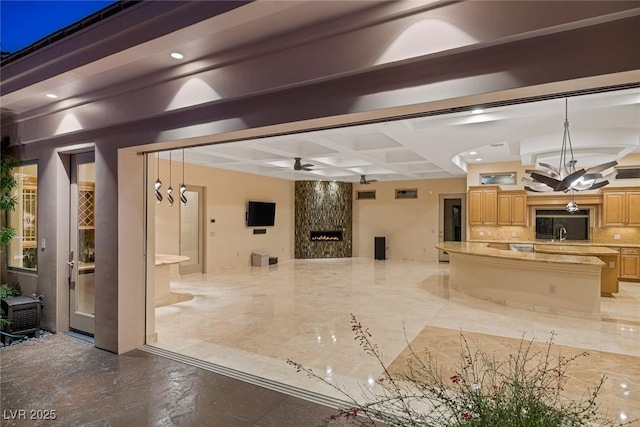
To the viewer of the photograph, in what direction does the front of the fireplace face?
facing the viewer

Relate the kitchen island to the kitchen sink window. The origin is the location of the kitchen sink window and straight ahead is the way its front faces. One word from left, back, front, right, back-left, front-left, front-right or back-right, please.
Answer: front

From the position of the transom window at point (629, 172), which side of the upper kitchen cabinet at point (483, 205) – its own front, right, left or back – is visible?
left

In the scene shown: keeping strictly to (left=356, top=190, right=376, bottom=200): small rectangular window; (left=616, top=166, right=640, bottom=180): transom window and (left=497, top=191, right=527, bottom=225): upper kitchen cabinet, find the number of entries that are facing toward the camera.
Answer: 3

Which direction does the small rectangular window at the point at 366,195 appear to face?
toward the camera

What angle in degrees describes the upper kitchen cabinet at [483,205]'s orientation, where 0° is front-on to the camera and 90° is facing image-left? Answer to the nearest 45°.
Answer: approximately 0°

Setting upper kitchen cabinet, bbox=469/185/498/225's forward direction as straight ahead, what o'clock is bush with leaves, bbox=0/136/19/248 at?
The bush with leaves is roughly at 1 o'clock from the upper kitchen cabinet.

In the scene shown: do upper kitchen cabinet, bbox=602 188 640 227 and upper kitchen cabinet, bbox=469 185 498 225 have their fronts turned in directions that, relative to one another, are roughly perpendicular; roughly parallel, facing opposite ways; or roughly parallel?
roughly parallel

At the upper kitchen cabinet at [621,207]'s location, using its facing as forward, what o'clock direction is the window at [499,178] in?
The window is roughly at 3 o'clock from the upper kitchen cabinet.
